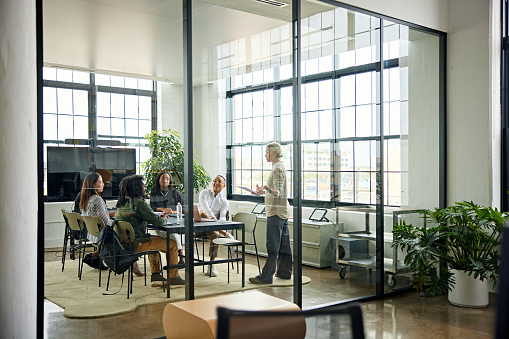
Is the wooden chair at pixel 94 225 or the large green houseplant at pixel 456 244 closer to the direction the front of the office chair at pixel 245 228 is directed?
the wooden chair

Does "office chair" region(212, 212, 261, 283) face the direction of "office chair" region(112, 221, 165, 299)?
yes

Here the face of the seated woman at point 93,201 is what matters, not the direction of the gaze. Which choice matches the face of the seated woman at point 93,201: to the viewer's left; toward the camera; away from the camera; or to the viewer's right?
to the viewer's right

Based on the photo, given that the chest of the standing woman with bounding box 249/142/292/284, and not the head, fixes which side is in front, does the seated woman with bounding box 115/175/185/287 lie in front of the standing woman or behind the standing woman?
in front

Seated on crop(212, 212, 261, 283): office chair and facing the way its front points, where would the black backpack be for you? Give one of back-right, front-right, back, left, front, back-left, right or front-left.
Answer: front

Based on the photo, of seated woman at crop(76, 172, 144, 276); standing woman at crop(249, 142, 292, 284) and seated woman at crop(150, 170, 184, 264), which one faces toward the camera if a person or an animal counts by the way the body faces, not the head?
seated woman at crop(150, 170, 184, 264)

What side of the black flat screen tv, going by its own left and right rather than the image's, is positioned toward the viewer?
front

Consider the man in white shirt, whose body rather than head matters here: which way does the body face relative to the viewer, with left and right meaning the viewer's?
facing the viewer

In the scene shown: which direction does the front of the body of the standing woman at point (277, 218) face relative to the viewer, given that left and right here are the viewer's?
facing to the left of the viewer

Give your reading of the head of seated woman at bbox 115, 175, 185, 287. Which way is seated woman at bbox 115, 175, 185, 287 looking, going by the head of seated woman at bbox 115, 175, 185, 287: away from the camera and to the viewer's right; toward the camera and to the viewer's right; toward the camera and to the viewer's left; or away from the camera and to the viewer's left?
away from the camera and to the viewer's right

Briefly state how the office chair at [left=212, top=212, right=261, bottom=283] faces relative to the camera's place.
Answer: facing the viewer and to the left of the viewer

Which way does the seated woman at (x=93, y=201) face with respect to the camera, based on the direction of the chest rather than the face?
to the viewer's right
